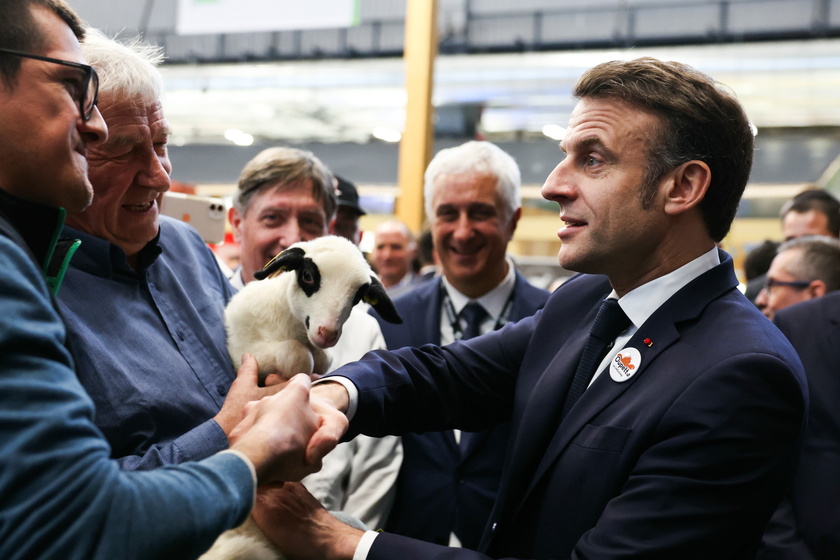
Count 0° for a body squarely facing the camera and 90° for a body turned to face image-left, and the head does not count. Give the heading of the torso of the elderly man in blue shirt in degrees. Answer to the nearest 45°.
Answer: approximately 315°

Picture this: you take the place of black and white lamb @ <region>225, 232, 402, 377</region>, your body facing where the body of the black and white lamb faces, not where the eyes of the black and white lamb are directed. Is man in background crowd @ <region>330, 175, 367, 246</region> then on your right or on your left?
on your left

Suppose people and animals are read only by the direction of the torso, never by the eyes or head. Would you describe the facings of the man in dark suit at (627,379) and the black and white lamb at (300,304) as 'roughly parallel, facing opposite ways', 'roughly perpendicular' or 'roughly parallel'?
roughly perpendicular

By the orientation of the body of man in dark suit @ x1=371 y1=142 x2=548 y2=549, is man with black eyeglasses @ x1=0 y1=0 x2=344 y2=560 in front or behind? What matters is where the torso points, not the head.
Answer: in front

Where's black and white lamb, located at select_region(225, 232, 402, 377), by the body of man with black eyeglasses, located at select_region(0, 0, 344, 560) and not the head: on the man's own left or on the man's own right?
on the man's own left

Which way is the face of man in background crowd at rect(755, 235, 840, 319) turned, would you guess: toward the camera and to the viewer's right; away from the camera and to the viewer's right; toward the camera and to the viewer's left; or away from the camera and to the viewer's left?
toward the camera and to the viewer's left

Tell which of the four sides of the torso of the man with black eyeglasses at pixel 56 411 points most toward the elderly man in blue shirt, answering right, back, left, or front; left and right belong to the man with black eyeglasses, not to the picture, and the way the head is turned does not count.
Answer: left
